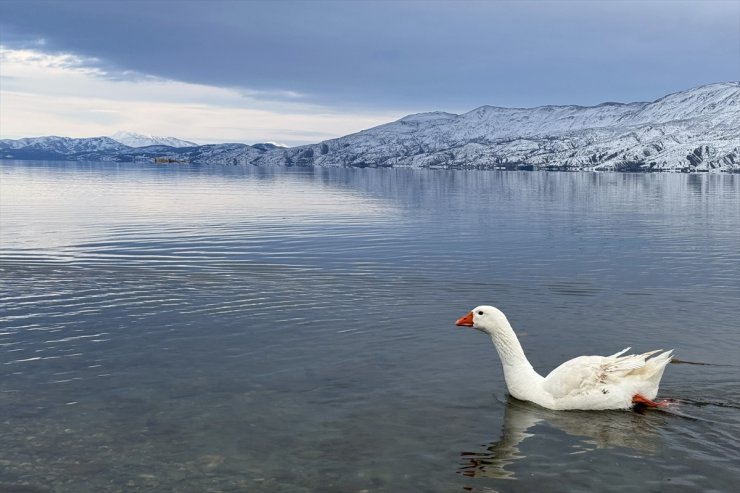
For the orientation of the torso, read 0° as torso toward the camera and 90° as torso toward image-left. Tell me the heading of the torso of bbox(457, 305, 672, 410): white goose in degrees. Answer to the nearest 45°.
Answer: approximately 90°
